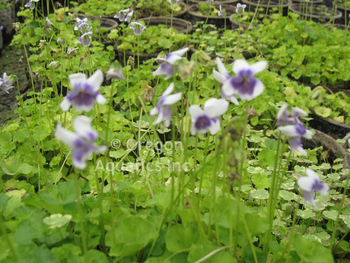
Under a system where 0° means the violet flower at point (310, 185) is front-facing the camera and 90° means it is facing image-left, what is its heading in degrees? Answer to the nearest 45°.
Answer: approximately 315°

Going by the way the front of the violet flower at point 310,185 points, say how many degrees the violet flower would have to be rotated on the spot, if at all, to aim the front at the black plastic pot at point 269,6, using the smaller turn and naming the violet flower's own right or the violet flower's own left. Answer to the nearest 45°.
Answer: approximately 135° to the violet flower's own left
